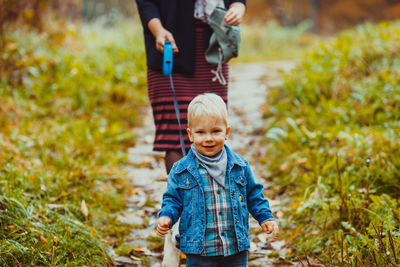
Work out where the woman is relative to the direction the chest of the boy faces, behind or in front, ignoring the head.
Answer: behind

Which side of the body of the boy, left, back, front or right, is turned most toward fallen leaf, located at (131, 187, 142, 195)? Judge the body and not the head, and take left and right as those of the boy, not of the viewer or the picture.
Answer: back

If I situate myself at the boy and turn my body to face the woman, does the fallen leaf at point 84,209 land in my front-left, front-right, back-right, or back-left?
front-left

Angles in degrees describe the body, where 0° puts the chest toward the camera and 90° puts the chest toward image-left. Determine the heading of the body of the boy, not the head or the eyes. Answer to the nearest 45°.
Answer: approximately 0°

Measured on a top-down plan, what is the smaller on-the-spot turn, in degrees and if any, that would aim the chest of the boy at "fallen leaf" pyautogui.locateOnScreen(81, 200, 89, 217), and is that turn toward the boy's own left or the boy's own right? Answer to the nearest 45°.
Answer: approximately 135° to the boy's own right

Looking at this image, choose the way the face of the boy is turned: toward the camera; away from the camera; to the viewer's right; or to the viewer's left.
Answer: toward the camera
